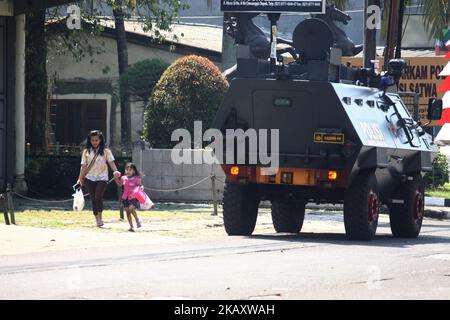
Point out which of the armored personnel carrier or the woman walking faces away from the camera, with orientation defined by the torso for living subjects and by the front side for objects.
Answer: the armored personnel carrier

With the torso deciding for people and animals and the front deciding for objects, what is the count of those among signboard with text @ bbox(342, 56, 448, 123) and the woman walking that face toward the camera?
2

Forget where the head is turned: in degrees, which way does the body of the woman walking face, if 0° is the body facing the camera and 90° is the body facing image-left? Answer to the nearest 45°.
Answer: approximately 0°

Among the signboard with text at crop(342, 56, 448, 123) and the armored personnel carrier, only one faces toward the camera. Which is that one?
the signboard with text

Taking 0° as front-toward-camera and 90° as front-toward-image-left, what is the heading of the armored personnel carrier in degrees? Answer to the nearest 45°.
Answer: approximately 180°

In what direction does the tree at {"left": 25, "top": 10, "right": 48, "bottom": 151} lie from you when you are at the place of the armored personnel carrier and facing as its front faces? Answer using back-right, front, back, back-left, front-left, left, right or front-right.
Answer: front-left

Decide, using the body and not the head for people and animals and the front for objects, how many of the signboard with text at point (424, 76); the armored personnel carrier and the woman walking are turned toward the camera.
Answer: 2

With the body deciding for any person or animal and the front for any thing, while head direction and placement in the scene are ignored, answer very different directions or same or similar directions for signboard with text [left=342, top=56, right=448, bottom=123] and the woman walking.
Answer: same or similar directions

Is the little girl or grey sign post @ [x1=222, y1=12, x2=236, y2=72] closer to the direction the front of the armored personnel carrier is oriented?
the grey sign post

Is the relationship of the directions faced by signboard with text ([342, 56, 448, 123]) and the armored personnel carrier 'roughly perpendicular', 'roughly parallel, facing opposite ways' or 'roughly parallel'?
roughly parallel, facing opposite ways

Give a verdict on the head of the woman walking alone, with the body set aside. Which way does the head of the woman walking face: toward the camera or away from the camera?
toward the camera

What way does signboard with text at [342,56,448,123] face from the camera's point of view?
toward the camera

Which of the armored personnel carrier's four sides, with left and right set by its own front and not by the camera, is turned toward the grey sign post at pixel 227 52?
front
